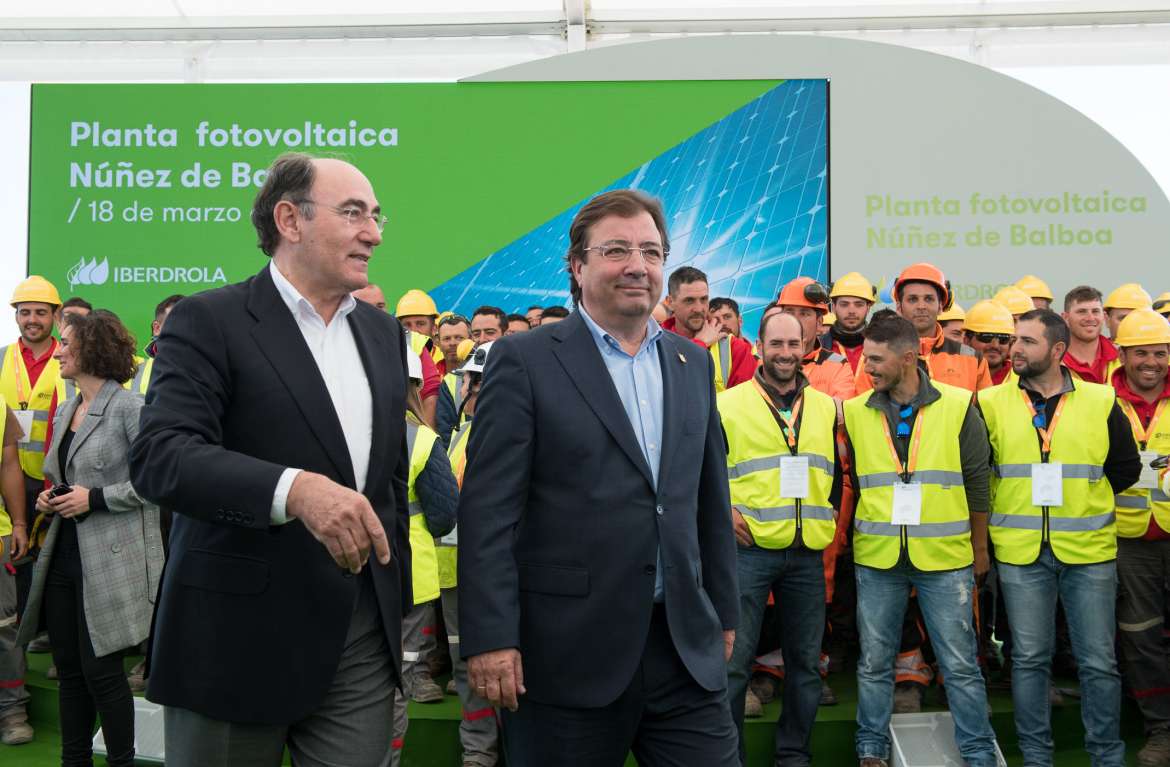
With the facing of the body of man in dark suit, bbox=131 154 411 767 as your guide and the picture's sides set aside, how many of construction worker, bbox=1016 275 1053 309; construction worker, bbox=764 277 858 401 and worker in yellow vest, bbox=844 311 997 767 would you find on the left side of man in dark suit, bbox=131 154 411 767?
3

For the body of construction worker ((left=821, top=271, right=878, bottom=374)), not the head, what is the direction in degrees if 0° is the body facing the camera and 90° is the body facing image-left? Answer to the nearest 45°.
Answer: approximately 0°

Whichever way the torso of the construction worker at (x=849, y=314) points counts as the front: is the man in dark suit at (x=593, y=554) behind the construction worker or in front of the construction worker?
in front

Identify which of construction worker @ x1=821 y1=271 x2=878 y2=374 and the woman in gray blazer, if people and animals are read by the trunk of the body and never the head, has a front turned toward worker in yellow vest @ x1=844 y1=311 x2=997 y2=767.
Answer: the construction worker

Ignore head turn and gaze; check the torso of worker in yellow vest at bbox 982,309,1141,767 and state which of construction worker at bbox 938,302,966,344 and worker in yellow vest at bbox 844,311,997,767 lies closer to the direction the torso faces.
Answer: the worker in yellow vest

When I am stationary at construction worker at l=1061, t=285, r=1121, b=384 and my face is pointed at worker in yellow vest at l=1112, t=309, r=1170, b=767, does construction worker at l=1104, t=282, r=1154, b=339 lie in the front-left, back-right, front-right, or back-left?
back-left

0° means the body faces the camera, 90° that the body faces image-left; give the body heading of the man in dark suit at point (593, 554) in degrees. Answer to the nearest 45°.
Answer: approximately 315°

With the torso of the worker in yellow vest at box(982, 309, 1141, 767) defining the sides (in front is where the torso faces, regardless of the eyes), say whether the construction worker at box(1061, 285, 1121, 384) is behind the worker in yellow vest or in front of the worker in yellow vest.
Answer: behind

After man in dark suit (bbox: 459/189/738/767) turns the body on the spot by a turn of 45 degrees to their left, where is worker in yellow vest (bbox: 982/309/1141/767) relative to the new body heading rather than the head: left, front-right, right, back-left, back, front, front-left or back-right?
front-left

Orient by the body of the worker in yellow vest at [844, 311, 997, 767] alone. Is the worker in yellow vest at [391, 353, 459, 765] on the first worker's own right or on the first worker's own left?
on the first worker's own right

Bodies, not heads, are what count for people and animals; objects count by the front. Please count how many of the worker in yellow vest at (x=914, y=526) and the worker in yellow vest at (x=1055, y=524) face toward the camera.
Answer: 2

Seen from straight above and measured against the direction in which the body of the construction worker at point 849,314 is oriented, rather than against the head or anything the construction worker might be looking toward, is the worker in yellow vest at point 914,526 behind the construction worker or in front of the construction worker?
in front
